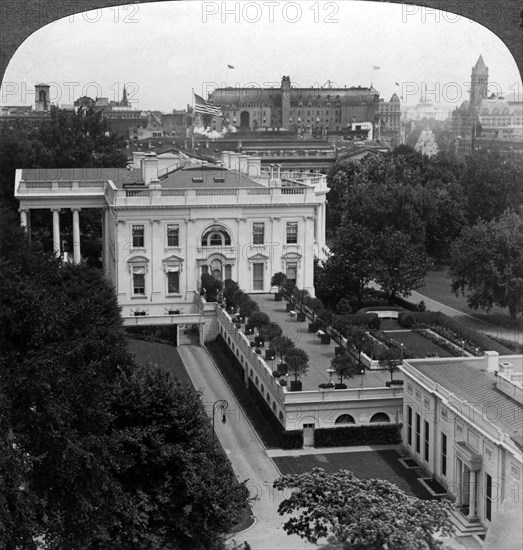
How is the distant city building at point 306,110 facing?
toward the camera

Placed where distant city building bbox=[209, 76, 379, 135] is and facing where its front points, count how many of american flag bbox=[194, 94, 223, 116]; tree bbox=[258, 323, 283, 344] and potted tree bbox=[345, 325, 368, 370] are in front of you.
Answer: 3

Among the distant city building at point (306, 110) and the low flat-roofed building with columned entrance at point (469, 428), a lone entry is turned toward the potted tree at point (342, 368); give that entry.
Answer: the distant city building

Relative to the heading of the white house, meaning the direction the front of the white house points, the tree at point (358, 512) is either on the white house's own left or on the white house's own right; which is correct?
on the white house's own left

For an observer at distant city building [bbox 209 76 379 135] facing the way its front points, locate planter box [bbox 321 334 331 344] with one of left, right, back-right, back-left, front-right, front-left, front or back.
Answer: front

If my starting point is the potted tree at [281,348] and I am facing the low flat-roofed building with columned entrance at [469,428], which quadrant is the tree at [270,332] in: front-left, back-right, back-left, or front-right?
back-left

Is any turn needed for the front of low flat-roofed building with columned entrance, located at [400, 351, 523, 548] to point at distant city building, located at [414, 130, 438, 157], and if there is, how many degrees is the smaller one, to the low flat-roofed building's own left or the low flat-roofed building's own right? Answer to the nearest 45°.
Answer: approximately 135° to the low flat-roofed building's own right

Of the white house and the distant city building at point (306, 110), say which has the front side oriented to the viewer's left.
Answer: the white house

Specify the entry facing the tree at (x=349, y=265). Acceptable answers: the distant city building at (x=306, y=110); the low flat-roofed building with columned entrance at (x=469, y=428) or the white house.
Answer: the distant city building

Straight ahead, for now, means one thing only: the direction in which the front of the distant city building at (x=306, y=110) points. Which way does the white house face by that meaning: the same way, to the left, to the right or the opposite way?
to the right

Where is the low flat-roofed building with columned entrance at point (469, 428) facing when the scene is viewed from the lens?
facing the viewer and to the left of the viewer

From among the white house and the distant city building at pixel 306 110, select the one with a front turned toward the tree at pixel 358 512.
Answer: the distant city building

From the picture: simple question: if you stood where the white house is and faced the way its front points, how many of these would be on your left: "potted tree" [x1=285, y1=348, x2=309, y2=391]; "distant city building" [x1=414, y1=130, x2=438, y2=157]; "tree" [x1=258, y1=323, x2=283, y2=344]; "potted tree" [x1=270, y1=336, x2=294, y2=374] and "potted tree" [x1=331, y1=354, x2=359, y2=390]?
4

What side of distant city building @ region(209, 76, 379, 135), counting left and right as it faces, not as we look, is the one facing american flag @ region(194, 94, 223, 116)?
front
